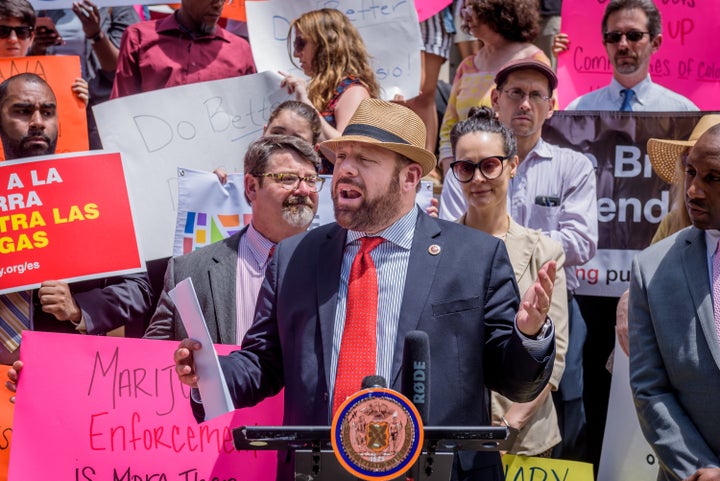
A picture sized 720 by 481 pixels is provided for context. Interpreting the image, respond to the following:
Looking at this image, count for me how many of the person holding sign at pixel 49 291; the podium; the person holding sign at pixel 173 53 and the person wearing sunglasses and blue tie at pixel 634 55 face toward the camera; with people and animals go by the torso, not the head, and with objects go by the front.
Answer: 4

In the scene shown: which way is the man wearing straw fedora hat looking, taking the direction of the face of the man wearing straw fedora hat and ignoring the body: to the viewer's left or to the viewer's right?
to the viewer's left

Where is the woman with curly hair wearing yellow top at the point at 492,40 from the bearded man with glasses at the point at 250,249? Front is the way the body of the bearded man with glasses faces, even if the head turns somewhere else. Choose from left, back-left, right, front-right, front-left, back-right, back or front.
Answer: left

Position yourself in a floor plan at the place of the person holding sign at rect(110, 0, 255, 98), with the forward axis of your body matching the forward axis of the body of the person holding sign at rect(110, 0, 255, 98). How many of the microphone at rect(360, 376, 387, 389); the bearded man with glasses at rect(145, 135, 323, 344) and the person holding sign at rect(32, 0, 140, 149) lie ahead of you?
2

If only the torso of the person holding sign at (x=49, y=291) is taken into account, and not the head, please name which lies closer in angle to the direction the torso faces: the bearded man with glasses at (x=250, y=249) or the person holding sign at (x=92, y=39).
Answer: the bearded man with glasses

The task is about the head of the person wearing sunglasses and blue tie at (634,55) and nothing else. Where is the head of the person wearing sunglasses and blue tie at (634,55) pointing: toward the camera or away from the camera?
toward the camera

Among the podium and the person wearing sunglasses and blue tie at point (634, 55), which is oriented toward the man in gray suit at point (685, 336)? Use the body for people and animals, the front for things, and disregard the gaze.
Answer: the person wearing sunglasses and blue tie

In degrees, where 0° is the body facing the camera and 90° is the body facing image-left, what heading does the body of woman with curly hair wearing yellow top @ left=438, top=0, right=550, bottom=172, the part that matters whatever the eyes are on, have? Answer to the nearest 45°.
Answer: approximately 45°

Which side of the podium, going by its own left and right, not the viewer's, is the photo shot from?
front

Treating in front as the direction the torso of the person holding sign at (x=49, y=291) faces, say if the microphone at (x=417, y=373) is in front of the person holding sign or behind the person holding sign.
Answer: in front

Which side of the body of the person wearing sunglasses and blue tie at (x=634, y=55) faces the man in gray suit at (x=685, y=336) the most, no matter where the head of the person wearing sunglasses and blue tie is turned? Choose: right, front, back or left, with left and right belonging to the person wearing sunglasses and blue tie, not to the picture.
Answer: front

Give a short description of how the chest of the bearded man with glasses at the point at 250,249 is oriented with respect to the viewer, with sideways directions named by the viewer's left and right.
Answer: facing the viewer and to the right of the viewer

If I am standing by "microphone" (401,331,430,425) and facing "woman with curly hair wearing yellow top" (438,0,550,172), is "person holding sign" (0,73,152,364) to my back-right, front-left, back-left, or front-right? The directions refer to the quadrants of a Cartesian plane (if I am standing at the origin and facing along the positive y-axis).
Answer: front-left

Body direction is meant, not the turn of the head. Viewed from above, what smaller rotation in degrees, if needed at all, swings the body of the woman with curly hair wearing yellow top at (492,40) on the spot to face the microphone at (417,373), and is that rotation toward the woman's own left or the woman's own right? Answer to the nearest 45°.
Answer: approximately 45° to the woman's own left
